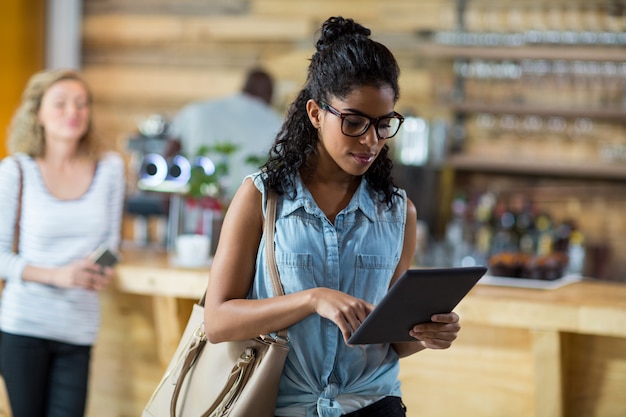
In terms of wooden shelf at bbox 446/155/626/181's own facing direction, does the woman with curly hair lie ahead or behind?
ahead

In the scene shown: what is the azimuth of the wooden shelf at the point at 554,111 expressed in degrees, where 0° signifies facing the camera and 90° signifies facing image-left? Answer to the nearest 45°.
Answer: approximately 0°

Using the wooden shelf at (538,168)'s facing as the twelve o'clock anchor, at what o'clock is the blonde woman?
The blonde woman is roughly at 1 o'clock from the wooden shelf.

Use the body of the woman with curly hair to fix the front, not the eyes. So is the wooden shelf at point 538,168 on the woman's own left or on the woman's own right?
on the woman's own left

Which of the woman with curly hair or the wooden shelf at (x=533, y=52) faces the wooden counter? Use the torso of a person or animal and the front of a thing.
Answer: the wooden shelf

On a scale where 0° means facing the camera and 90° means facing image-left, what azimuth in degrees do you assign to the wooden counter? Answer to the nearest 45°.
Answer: approximately 0°

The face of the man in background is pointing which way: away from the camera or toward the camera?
away from the camera

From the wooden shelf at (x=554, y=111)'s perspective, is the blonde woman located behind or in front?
in front

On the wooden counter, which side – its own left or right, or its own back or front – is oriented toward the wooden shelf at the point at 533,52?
back

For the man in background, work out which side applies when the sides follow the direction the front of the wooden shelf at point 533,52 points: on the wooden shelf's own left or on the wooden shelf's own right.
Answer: on the wooden shelf's own right
